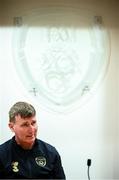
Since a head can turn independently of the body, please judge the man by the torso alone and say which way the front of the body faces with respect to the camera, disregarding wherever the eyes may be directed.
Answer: toward the camera

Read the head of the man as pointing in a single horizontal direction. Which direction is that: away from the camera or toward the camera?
toward the camera
